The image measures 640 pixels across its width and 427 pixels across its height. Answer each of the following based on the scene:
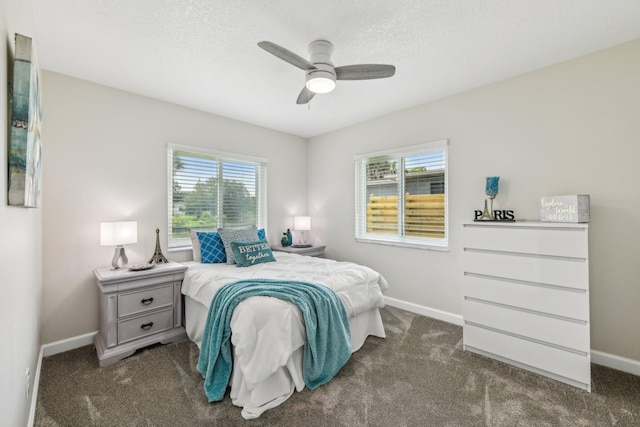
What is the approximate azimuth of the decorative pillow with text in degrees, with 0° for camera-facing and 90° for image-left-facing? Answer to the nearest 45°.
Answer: approximately 315°

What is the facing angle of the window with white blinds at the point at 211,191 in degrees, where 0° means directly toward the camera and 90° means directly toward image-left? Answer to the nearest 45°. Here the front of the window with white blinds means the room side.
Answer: approximately 315°

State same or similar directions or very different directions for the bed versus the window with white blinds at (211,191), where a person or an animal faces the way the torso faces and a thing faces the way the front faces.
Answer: same or similar directions

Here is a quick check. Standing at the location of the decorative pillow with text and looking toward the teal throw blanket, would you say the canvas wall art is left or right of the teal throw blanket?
right

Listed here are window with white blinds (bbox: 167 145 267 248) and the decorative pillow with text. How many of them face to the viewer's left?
0

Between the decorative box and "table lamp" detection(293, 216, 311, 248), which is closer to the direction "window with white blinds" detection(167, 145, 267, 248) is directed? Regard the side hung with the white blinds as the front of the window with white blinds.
the decorative box

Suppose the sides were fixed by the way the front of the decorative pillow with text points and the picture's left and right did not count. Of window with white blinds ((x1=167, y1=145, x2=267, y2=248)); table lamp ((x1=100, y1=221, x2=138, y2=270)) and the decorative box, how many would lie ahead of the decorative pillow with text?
1

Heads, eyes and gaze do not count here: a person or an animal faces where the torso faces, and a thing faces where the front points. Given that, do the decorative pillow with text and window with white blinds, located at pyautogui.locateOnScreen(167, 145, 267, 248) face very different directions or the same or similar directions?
same or similar directions

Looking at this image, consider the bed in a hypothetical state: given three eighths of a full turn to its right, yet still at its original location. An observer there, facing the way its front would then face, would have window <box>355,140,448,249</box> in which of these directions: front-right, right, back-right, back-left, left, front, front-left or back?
back-right

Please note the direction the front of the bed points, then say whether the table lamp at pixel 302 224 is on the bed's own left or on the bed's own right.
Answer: on the bed's own left

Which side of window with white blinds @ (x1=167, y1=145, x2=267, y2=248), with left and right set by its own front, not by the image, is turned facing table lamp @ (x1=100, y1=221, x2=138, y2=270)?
right

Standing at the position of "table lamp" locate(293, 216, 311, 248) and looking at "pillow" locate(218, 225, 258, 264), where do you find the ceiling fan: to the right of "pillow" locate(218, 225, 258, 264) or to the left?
left

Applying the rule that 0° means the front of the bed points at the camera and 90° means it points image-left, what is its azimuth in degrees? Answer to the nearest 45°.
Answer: approximately 315°
